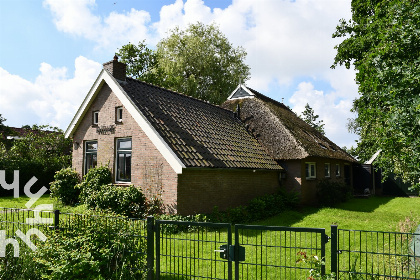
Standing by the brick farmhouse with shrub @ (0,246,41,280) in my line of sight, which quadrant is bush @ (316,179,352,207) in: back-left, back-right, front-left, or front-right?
back-left

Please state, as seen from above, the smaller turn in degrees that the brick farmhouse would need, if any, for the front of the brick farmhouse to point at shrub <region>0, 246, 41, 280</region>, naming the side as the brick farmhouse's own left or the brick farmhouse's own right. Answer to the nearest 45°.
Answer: approximately 45° to the brick farmhouse's own left

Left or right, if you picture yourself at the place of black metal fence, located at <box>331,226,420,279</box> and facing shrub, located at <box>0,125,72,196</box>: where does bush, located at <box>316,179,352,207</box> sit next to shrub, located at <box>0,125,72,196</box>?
right

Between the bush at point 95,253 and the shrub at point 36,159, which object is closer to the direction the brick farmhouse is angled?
the bush

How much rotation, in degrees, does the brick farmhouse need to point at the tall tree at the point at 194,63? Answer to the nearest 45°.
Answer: approximately 135° to its right

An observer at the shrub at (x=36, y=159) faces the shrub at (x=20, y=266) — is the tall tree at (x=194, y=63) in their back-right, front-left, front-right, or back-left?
back-left

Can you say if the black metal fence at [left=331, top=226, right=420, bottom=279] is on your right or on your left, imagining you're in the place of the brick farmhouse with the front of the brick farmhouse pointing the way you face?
on your left

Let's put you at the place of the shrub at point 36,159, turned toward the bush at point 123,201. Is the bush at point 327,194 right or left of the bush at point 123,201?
left

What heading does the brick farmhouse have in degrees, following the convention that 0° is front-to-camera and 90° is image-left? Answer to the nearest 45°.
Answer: approximately 45°
